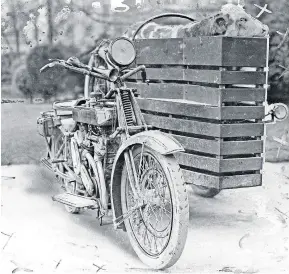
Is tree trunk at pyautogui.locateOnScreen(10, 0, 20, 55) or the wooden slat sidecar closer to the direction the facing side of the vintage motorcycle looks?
the wooden slat sidecar

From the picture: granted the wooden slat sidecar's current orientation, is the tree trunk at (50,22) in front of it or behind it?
behind

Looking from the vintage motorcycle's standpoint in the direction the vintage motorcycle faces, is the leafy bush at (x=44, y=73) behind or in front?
behind

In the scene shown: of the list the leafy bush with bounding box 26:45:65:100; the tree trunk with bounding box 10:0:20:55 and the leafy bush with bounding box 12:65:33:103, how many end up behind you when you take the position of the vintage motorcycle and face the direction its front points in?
3

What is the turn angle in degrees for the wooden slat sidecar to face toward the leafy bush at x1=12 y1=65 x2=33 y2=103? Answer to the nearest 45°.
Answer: approximately 135° to its right

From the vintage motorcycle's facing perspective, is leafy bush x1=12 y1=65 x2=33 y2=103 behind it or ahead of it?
behind

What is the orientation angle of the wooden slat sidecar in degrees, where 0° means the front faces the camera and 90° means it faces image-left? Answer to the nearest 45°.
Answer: approximately 315°
